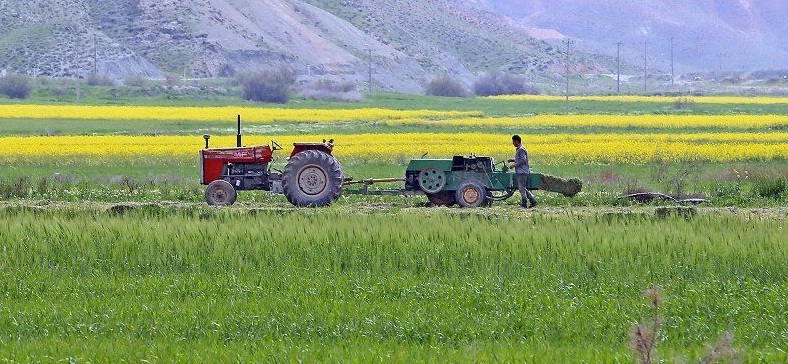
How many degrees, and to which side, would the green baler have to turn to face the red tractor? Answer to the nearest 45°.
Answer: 0° — it already faces it

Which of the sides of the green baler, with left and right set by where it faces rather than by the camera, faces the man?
back

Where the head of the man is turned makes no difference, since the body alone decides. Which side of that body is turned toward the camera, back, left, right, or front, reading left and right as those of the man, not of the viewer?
left

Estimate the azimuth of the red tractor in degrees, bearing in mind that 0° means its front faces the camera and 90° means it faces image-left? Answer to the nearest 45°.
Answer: approximately 90°

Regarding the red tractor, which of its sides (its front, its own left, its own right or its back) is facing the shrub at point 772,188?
back

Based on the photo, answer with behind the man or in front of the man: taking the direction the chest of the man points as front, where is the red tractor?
in front

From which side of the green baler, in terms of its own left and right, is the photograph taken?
left

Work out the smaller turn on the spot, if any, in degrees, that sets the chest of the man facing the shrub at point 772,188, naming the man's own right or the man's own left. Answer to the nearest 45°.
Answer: approximately 135° to the man's own right

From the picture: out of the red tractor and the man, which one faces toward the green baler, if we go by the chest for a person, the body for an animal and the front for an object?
the man

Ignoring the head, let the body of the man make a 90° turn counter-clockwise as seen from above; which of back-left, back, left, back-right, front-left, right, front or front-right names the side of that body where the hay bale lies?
back-left
